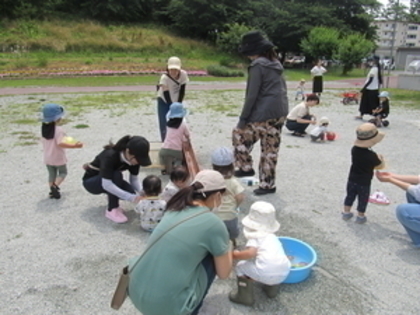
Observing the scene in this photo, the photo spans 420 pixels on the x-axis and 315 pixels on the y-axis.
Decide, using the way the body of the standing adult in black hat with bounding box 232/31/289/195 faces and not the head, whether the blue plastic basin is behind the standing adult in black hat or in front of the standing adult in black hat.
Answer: behind

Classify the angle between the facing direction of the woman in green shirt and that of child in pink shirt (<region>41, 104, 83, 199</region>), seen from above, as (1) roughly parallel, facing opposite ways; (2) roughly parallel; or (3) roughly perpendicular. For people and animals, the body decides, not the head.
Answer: roughly parallel

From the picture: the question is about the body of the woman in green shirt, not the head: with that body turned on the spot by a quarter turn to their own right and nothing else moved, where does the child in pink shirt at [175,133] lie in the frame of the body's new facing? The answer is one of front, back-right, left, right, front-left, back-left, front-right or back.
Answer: back-left

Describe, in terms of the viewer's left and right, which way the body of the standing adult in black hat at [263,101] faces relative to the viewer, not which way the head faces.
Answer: facing away from the viewer and to the left of the viewer

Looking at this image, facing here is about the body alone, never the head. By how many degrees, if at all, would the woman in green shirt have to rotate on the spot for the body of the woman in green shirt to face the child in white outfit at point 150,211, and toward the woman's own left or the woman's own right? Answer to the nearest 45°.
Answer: approximately 45° to the woman's own left

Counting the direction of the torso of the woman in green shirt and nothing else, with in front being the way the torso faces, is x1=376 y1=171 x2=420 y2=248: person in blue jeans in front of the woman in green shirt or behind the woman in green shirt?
in front
